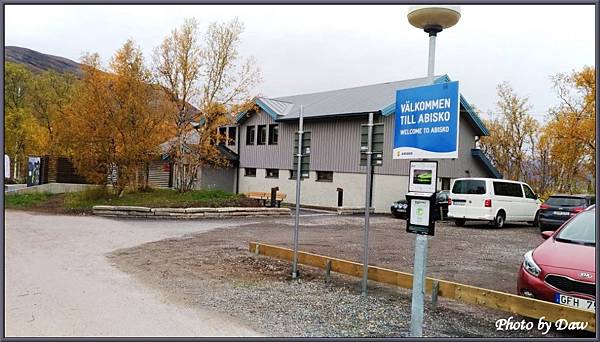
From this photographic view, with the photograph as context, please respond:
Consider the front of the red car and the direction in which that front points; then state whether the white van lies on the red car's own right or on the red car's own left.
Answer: on the red car's own right

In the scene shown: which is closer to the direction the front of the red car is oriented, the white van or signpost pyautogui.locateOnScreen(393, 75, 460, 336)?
the signpost

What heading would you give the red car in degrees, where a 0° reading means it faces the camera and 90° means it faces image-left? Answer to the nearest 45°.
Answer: approximately 45°
